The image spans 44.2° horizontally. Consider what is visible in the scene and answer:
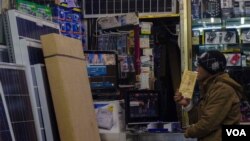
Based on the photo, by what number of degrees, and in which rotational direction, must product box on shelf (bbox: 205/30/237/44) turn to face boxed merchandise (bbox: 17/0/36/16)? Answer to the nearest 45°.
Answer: approximately 45° to its right

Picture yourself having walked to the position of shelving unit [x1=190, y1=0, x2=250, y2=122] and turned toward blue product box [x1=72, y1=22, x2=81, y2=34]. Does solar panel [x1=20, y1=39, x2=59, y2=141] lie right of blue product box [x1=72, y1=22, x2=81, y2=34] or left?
left

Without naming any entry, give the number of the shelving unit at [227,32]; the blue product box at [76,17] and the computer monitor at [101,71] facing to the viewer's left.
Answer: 0

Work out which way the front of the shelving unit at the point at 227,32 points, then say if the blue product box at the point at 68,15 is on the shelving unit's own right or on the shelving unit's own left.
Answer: on the shelving unit's own right

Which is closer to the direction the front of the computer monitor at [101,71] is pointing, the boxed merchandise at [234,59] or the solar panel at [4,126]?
the solar panel

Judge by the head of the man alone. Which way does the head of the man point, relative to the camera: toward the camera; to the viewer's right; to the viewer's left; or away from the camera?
to the viewer's left

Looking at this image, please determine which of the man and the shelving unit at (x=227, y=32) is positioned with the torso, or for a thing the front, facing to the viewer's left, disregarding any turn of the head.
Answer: the man

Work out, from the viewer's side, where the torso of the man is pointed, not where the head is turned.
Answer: to the viewer's left

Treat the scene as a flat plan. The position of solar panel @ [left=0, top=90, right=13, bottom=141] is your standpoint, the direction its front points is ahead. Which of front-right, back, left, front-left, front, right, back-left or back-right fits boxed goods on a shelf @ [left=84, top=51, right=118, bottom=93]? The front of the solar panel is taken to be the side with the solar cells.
left

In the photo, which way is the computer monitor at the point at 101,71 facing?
toward the camera

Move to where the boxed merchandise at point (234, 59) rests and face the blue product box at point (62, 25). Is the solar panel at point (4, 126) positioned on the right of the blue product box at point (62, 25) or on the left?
left

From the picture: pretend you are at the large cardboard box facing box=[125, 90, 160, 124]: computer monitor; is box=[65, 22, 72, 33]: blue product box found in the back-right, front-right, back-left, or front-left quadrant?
front-left

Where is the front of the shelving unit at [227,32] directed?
toward the camera

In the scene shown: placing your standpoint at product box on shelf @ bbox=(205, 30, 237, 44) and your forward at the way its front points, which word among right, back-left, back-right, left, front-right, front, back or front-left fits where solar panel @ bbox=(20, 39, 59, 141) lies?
front-right

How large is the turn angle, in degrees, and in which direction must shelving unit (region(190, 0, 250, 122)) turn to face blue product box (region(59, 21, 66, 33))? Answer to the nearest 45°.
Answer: approximately 90° to its right

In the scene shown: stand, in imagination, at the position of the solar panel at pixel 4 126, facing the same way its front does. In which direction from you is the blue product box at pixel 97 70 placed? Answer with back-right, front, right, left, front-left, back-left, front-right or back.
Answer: left

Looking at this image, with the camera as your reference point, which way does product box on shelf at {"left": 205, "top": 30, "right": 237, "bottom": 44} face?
facing the viewer

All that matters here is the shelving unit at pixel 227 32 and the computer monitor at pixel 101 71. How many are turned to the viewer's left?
0
